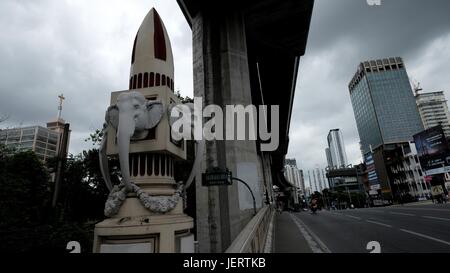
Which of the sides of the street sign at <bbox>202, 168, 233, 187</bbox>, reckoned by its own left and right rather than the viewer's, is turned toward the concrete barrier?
front

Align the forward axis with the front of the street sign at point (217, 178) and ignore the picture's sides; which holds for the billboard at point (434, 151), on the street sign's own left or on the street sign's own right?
on the street sign's own left

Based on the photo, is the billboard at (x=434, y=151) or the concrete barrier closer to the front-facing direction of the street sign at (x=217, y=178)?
the concrete barrier

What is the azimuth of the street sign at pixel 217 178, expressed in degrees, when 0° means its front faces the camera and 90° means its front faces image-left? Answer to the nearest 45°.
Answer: approximately 0°
